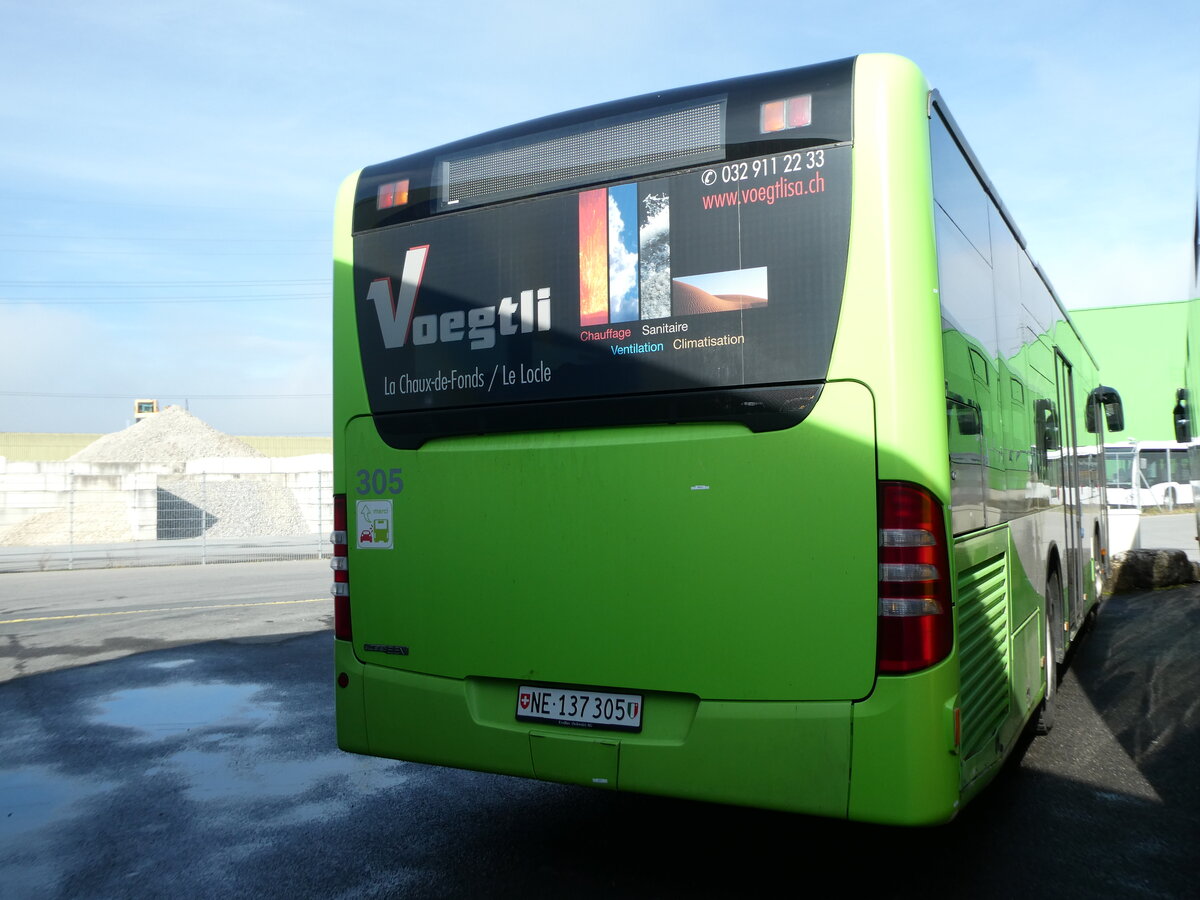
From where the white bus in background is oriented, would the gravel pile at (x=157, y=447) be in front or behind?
in front

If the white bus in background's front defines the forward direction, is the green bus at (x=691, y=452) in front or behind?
in front

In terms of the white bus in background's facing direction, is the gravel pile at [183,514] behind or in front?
in front

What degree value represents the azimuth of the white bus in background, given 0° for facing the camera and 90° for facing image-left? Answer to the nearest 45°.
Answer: approximately 45°

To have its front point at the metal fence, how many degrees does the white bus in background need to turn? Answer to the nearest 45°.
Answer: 0° — it already faces it
